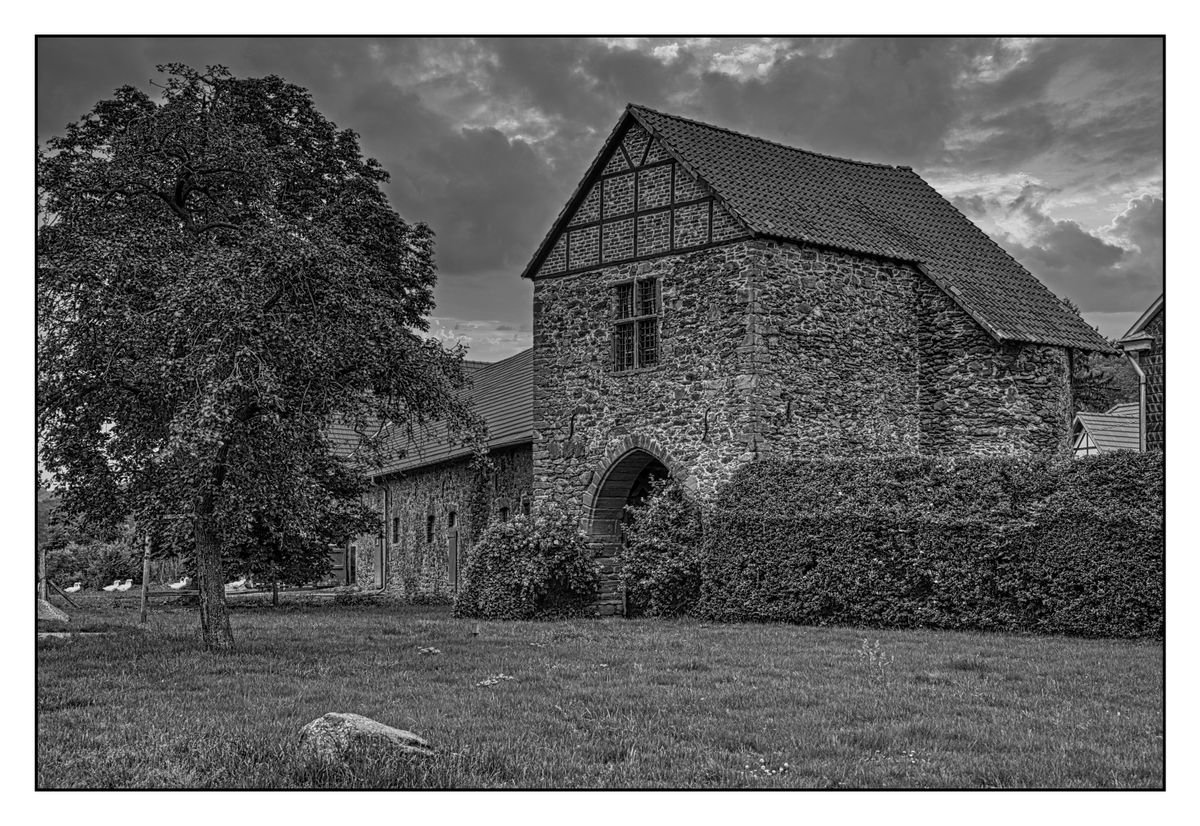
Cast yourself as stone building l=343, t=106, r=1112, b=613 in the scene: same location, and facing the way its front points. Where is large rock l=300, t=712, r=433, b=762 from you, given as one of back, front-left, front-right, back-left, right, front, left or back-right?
front-left

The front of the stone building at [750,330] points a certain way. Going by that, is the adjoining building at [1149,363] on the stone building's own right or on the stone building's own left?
on the stone building's own left

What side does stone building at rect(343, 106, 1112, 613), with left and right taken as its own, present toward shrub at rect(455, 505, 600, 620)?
front

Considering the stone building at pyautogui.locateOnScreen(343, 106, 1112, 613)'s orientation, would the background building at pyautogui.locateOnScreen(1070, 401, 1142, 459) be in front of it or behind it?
behind

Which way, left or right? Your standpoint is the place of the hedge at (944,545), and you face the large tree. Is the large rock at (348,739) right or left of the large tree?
left

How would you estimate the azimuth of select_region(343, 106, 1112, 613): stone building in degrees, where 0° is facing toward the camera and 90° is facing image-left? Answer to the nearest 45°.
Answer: approximately 45°

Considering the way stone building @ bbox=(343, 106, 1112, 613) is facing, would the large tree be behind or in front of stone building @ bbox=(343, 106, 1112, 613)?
in front

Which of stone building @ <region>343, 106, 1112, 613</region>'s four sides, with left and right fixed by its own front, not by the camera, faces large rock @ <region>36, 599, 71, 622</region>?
front

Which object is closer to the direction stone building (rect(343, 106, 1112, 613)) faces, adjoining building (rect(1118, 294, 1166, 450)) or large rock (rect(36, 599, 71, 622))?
the large rock

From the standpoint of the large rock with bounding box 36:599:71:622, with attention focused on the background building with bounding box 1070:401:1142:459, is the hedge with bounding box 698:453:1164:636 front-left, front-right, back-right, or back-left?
front-right
